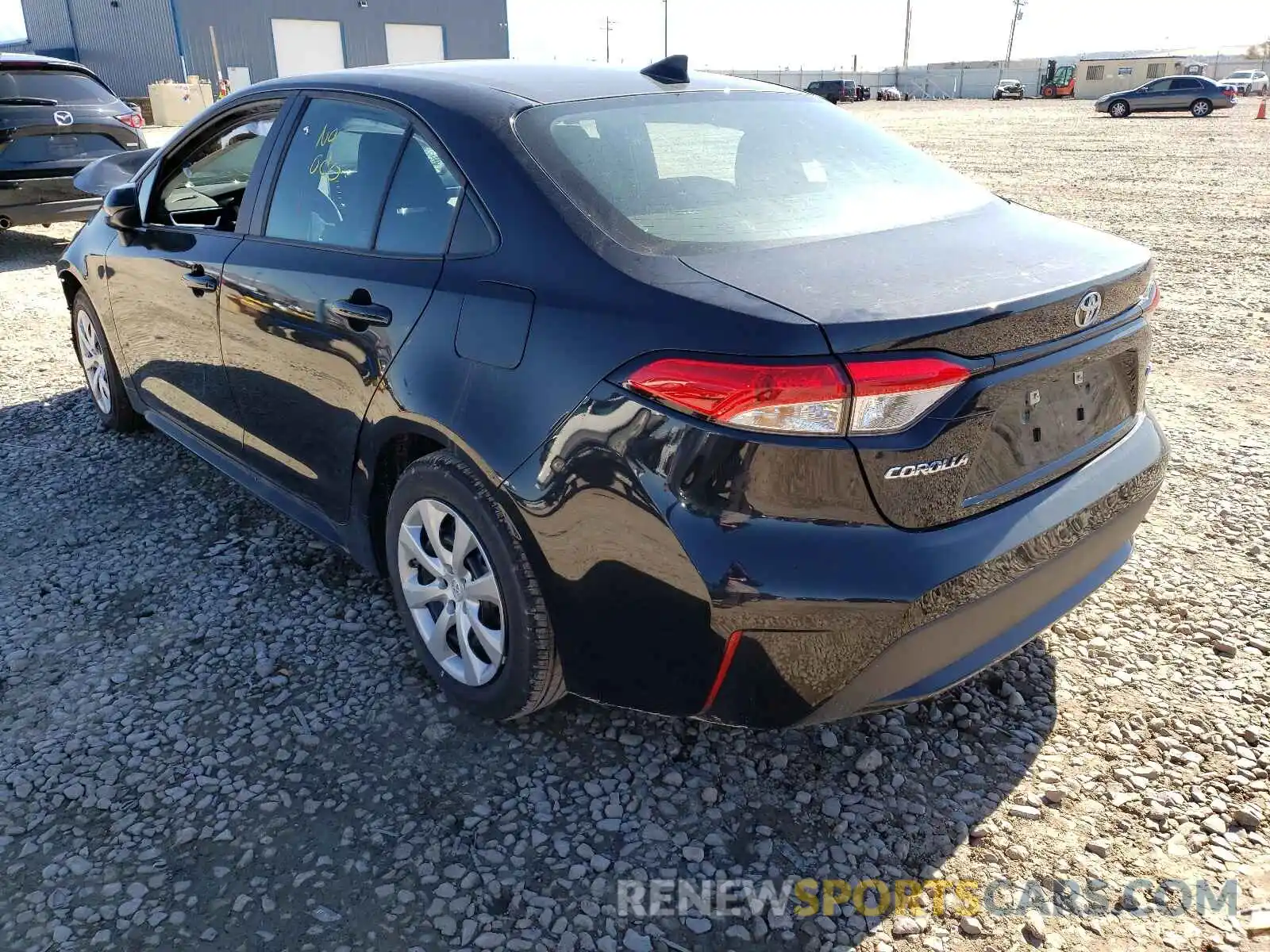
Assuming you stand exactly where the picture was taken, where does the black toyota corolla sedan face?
facing away from the viewer and to the left of the viewer

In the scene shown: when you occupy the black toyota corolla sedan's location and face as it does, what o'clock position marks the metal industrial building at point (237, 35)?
The metal industrial building is roughly at 1 o'clock from the black toyota corolla sedan.
